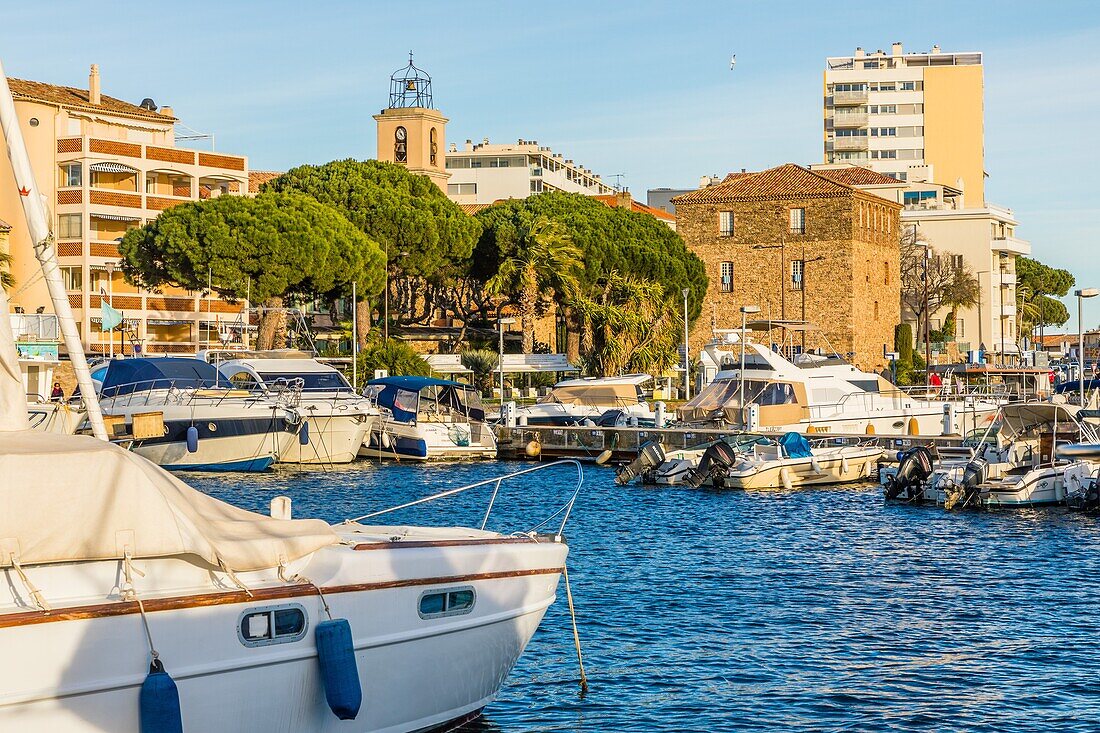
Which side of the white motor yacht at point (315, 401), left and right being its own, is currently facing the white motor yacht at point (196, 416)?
right

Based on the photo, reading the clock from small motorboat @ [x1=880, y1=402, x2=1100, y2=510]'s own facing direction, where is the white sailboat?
The white sailboat is roughly at 5 o'clock from the small motorboat.

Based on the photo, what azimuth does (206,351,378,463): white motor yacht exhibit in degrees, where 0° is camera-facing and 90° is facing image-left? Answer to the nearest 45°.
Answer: approximately 315°

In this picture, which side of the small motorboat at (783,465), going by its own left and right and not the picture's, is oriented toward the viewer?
right

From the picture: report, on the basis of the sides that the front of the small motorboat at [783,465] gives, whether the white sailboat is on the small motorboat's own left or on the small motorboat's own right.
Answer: on the small motorboat's own right

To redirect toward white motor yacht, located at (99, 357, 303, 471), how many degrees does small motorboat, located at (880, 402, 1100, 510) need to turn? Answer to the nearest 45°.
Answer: approximately 135° to its left

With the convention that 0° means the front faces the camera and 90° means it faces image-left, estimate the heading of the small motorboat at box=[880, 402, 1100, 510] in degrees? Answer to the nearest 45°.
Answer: approximately 225°

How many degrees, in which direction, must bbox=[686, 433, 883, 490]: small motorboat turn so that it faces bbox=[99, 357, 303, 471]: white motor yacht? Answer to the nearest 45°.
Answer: approximately 180°

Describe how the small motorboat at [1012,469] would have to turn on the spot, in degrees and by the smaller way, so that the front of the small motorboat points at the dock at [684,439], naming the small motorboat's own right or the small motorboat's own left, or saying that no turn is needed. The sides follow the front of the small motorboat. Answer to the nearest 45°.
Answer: approximately 90° to the small motorboat's own left
